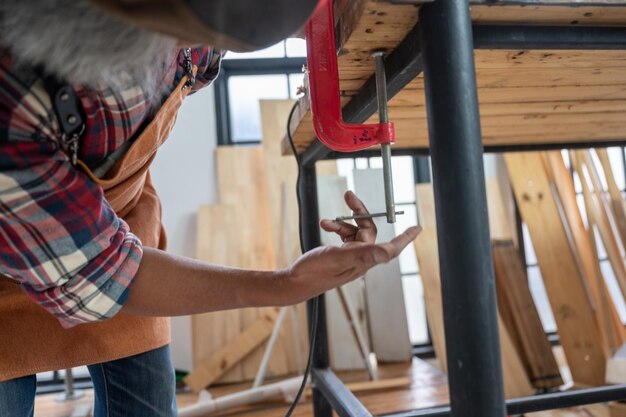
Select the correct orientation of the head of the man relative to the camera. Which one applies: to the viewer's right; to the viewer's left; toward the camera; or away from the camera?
to the viewer's right

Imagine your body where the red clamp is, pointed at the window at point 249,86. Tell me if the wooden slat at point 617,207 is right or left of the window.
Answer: right

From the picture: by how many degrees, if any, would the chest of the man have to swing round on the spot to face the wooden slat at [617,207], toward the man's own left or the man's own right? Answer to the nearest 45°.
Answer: approximately 90° to the man's own left

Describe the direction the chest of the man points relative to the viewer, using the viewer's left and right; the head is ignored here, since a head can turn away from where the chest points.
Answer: facing the viewer and to the right of the viewer

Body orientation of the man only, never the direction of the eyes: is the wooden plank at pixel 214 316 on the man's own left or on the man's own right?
on the man's own left

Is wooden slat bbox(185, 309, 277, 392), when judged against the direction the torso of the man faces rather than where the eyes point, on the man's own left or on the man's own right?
on the man's own left
